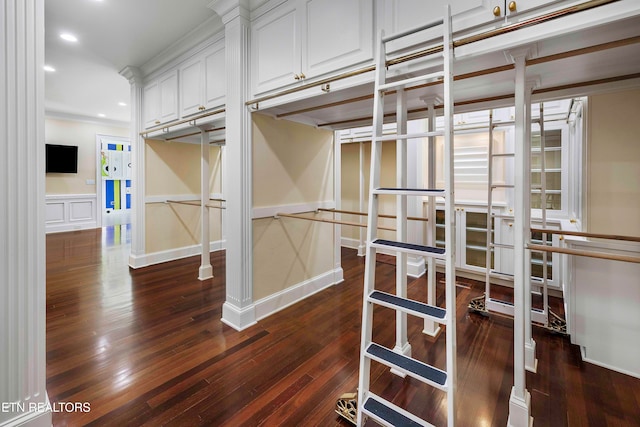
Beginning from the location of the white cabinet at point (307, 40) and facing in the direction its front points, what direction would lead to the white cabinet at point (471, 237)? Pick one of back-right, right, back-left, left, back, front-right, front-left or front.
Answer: back

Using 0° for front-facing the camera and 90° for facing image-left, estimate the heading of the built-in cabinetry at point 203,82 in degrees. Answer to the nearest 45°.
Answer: approximately 45°

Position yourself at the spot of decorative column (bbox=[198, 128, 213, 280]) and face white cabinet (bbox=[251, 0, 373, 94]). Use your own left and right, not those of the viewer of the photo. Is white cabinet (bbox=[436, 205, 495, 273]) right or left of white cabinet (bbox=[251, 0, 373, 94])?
left

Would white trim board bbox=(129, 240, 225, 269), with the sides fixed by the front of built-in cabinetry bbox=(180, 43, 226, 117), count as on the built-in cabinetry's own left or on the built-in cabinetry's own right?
on the built-in cabinetry's own right

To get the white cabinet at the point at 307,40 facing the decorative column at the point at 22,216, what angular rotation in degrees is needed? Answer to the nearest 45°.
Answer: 0° — it already faces it
